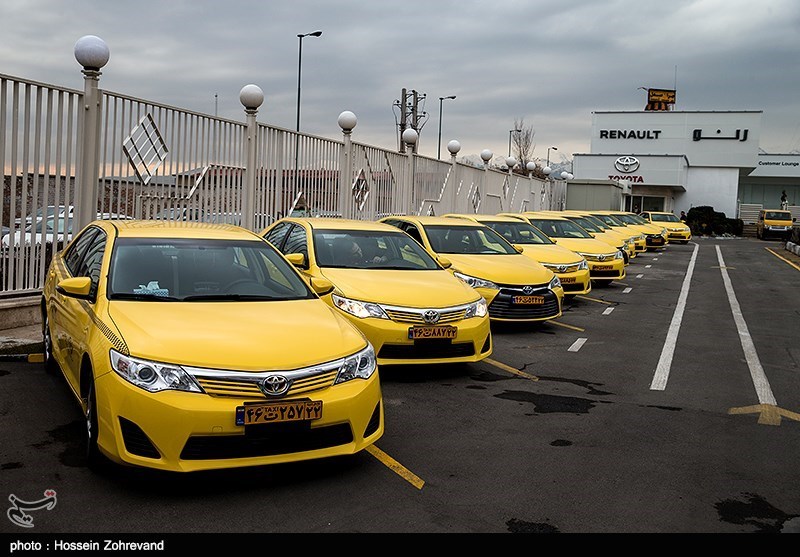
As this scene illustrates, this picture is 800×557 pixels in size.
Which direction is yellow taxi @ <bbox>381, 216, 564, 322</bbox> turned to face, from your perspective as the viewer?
facing the viewer and to the right of the viewer

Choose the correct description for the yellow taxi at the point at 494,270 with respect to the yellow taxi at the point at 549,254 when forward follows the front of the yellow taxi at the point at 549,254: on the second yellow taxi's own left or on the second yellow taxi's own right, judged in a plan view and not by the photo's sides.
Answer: on the second yellow taxi's own right

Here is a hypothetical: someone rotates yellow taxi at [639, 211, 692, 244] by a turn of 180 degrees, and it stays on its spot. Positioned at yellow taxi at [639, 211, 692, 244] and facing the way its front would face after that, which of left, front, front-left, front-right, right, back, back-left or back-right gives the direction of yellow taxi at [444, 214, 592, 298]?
back-left

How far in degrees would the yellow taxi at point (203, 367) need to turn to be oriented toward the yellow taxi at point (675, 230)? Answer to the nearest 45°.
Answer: approximately 90° to its left

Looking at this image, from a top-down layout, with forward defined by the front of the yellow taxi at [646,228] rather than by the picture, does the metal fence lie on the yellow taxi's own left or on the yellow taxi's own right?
on the yellow taxi's own right

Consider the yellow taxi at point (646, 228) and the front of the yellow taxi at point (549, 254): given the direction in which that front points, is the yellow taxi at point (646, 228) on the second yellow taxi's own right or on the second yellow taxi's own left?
on the second yellow taxi's own left

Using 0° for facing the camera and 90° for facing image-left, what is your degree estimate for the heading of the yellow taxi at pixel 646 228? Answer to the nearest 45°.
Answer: approximately 315°
